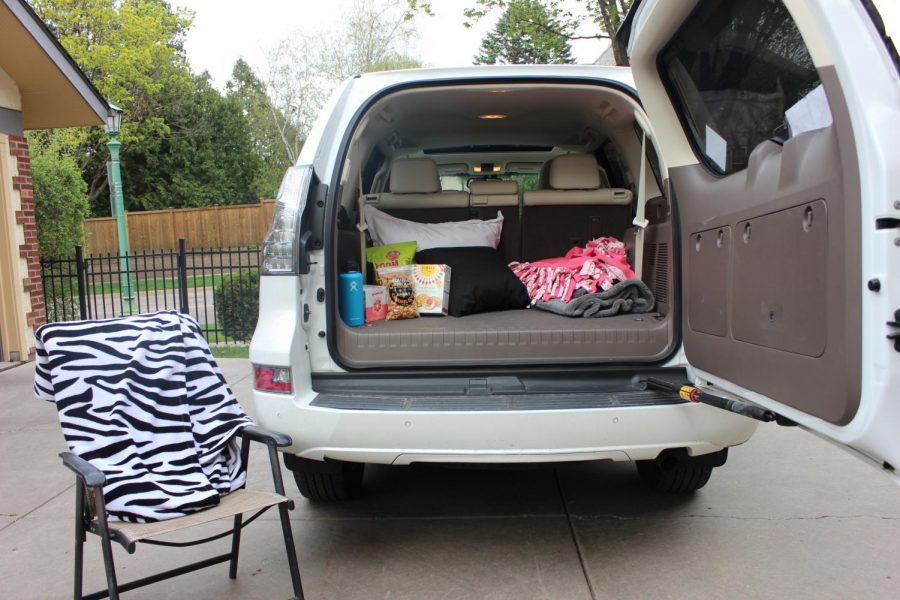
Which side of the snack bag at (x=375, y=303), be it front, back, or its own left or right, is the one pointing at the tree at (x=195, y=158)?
back

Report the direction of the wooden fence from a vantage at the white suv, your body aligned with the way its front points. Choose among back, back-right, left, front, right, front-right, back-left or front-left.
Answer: front-left

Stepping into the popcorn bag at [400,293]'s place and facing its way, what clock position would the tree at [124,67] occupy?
The tree is roughly at 5 o'clock from the popcorn bag.

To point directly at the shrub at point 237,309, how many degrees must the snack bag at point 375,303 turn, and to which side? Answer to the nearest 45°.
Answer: approximately 180°

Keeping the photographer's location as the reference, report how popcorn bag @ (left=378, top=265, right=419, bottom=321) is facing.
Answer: facing the viewer

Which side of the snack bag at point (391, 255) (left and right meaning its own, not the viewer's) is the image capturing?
front

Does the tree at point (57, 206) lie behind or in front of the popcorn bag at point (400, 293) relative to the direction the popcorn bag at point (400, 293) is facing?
behind

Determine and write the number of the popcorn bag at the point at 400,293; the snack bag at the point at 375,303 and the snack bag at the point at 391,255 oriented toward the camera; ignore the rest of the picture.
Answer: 3

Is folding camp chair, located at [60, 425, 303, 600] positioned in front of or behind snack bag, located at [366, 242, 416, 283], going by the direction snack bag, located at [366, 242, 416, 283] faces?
in front

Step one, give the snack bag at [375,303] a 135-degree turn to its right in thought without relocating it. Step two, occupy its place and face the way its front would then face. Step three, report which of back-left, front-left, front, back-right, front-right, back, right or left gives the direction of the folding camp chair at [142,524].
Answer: left

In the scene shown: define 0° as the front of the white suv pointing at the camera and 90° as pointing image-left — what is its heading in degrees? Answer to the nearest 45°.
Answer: approximately 180°

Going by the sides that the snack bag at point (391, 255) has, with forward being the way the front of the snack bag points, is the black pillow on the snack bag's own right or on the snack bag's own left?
on the snack bag's own left

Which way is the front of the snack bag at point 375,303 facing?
toward the camera
